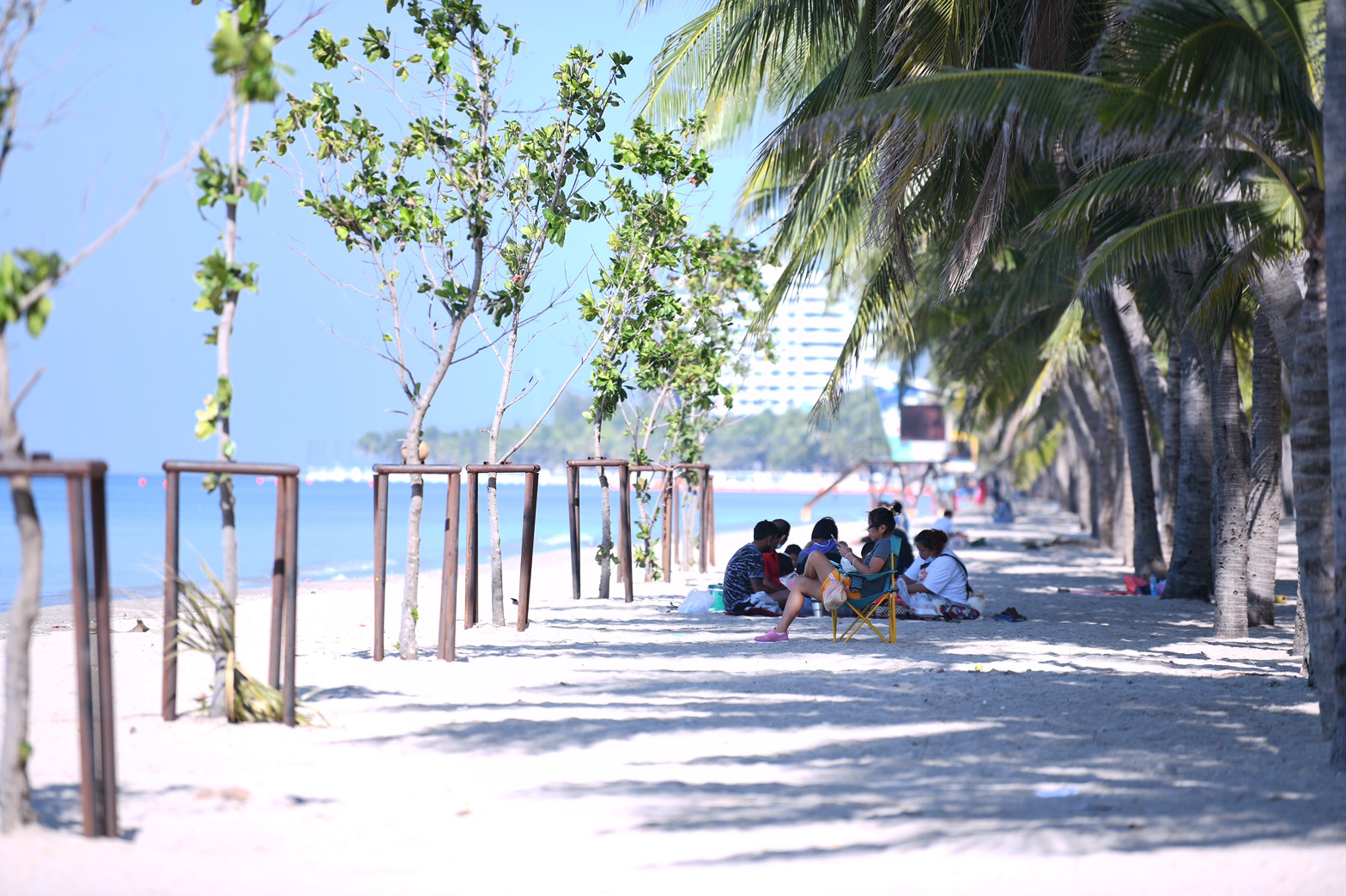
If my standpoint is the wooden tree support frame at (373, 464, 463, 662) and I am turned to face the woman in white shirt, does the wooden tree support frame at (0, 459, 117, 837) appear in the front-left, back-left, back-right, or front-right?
back-right

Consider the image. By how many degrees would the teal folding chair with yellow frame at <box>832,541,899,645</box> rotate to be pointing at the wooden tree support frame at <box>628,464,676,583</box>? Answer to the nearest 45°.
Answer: approximately 90° to its right

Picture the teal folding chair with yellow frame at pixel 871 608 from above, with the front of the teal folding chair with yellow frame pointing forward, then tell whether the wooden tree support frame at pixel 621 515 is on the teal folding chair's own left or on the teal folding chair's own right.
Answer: on the teal folding chair's own right

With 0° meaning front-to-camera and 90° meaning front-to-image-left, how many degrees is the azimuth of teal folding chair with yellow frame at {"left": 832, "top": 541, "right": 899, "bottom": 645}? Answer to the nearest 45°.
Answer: approximately 90°

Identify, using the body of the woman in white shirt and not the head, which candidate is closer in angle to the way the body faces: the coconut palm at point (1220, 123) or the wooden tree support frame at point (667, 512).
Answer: the wooden tree support frame

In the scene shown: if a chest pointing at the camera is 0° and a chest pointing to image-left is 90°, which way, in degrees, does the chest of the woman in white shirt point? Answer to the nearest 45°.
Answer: approximately 90°

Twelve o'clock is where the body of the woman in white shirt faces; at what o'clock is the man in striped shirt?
The man in striped shirt is roughly at 12 o'clock from the woman in white shirt.
